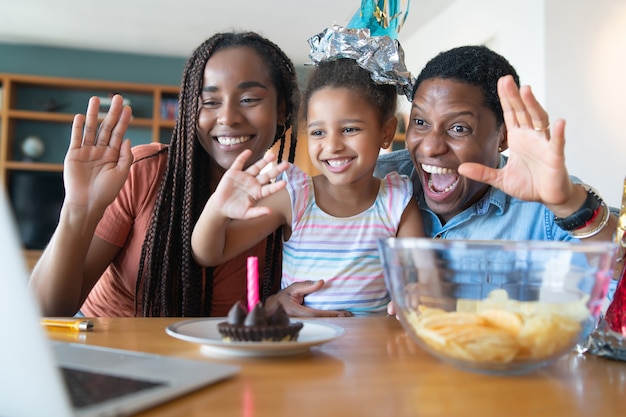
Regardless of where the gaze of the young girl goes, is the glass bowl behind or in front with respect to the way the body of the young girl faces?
in front

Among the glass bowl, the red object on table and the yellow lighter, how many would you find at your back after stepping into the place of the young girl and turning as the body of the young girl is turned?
0

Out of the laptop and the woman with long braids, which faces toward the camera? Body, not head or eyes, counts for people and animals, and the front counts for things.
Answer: the woman with long braids

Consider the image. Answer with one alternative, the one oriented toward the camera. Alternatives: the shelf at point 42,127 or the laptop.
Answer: the shelf

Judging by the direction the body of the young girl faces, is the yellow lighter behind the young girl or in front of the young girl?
in front

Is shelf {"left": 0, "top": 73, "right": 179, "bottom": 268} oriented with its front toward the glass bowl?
yes

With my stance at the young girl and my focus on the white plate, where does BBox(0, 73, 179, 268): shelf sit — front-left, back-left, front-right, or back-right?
back-right

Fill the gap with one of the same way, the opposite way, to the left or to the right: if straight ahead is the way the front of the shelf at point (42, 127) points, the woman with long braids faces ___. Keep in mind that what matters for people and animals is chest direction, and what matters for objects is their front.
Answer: the same way

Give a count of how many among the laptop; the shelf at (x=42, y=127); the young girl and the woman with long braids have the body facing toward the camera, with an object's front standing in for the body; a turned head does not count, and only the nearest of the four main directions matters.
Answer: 3

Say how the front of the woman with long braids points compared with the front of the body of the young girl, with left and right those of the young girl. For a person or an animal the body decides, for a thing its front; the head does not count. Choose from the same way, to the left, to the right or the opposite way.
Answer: the same way

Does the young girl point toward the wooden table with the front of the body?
yes

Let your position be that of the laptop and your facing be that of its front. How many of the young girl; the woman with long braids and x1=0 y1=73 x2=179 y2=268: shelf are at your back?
0

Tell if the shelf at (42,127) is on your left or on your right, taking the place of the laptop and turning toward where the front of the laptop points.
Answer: on your left

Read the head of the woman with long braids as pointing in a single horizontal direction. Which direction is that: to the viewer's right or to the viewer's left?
to the viewer's left

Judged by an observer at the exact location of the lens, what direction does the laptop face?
facing away from the viewer and to the right of the viewer

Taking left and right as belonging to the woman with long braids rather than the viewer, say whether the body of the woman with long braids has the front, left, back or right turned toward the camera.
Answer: front

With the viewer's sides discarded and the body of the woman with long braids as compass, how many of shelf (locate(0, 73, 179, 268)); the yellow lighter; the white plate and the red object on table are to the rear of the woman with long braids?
1

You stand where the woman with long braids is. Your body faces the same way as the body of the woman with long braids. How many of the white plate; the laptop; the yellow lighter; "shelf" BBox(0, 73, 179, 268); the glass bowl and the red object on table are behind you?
1

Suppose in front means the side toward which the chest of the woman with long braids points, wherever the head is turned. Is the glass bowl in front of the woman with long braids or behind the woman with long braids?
in front

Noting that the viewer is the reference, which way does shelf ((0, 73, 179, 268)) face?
facing the viewer

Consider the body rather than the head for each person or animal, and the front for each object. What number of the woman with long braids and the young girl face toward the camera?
2
